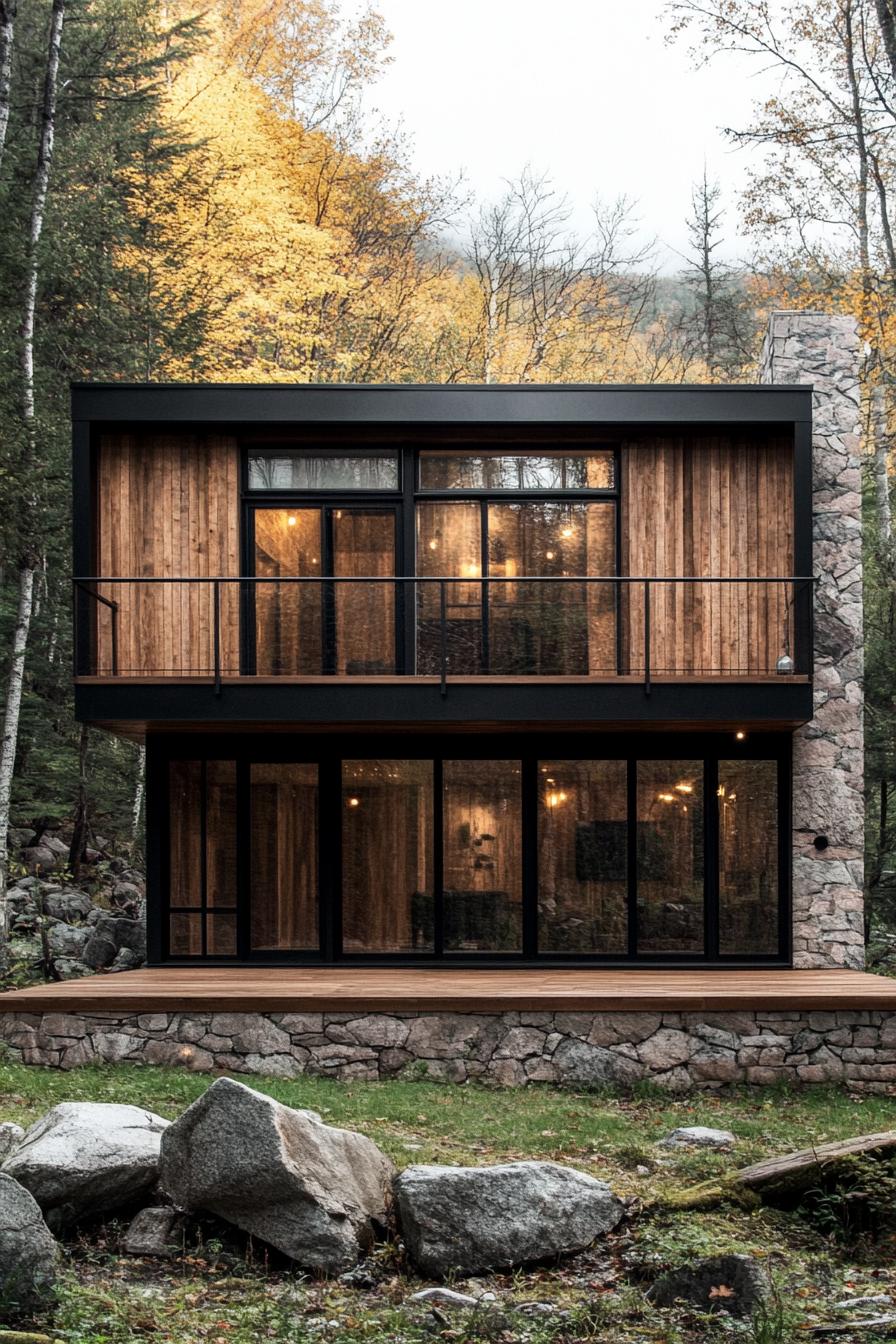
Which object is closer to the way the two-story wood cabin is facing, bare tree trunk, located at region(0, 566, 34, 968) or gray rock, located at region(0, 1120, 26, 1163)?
the gray rock

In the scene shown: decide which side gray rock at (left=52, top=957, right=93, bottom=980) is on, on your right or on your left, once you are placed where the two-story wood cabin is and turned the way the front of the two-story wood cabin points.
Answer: on your right

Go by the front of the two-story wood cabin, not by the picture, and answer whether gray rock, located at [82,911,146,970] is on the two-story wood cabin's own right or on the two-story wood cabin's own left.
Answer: on the two-story wood cabin's own right

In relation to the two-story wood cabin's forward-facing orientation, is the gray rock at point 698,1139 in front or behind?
in front

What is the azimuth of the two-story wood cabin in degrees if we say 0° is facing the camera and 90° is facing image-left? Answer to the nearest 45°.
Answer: approximately 0°

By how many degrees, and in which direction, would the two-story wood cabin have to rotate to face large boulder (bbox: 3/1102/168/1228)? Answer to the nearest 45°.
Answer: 0° — it already faces it

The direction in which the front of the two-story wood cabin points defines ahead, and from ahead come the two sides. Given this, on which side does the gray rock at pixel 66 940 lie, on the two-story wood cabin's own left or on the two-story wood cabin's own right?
on the two-story wood cabin's own right

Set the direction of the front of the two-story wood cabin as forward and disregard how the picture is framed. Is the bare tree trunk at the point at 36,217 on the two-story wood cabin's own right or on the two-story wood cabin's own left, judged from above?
on the two-story wood cabin's own right

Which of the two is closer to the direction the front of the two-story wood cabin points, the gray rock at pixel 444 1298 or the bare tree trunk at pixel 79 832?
the gray rock
